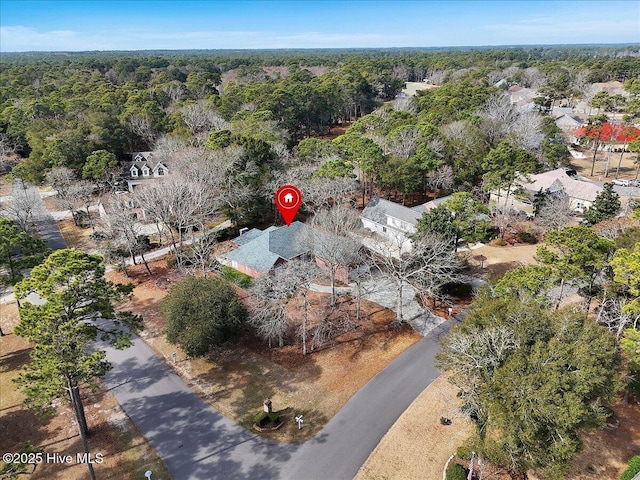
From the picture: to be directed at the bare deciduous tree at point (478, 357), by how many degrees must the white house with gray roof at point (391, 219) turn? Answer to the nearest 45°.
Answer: approximately 45° to its left

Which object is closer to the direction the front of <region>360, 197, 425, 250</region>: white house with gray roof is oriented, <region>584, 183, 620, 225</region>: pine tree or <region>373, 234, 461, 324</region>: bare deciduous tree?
the bare deciduous tree

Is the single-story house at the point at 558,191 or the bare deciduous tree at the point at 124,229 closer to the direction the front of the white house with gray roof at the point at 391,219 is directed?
the bare deciduous tree

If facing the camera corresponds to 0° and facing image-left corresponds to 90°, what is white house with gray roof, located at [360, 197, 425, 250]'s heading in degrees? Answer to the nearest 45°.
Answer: approximately 45°

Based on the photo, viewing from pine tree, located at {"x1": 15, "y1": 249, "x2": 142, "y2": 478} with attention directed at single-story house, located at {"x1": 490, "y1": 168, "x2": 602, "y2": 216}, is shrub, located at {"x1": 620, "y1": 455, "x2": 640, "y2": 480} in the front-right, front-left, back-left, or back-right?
front-right

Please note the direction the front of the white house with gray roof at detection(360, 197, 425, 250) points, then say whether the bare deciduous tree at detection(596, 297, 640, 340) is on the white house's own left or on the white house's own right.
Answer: on the white house's own left

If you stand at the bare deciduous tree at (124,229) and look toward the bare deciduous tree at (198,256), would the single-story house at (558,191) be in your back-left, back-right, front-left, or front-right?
front-left

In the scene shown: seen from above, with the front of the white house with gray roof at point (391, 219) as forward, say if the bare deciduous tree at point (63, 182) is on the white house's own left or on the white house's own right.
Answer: on the white house's own right

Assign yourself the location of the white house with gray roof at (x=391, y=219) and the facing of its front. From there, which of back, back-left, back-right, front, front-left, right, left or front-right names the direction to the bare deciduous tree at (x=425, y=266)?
front-left

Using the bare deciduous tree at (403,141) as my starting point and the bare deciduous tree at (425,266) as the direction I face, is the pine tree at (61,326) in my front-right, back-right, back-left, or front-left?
front-right

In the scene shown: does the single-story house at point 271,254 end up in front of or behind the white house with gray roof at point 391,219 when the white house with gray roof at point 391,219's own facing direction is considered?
in front
